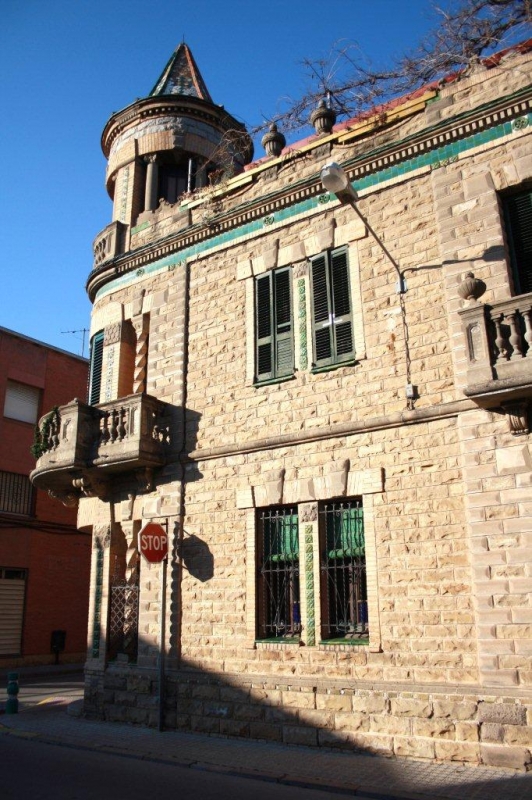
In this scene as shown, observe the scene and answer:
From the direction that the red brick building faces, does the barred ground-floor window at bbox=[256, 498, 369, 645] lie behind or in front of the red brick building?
in front

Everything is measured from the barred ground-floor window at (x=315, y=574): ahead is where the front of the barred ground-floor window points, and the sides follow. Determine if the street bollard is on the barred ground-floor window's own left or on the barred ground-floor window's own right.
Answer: on the barred ground-floor window's own right

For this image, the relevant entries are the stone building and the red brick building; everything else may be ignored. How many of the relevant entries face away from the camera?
0

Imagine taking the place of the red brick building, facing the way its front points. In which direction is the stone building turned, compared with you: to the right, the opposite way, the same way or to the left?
to the right

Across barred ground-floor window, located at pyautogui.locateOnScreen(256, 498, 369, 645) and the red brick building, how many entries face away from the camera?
0

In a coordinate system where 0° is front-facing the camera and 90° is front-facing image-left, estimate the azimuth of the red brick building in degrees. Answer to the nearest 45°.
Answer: approximately 315°

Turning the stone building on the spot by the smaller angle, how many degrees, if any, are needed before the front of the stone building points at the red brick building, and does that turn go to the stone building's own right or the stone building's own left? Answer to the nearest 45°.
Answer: approximately 90° to the stone building's own right

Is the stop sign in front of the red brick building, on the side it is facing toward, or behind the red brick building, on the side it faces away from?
in front

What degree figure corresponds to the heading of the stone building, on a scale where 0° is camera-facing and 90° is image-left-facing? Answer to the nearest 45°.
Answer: approximately 45°

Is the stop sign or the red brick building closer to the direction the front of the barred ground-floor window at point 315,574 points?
the stop sign
